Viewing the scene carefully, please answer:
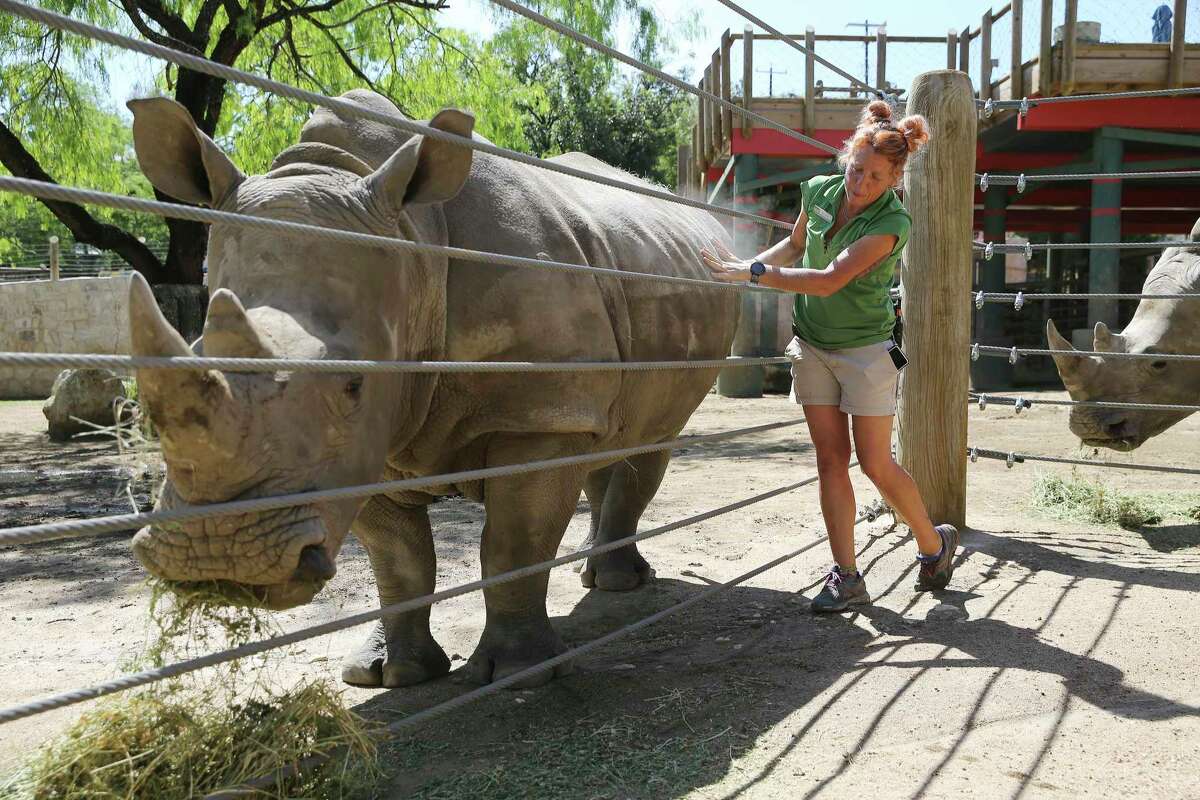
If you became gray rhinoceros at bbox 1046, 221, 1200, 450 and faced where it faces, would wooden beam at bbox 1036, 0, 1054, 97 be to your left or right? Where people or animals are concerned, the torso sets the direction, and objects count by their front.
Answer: on your right

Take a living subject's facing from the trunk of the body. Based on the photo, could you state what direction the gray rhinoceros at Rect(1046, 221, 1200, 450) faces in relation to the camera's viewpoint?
facing to the left of the viewer

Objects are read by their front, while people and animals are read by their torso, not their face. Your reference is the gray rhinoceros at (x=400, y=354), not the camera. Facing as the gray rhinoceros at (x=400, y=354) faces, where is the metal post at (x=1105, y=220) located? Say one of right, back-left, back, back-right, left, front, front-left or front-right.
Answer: back

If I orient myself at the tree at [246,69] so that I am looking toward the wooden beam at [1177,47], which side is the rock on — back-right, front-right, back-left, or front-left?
back-right

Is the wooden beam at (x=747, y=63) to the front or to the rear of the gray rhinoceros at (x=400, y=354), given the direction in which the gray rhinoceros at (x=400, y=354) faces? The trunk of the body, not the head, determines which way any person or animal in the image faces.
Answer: to the rear

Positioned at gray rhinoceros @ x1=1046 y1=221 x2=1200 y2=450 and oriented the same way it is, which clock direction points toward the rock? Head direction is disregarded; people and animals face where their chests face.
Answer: The rock is roughly at 12 o'clock from the gray rhinoceros.

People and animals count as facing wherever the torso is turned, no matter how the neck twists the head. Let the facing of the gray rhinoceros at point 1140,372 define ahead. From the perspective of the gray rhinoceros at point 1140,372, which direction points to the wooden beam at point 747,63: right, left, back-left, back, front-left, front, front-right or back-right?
front-right

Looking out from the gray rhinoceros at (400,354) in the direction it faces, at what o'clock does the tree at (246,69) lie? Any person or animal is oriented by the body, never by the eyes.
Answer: The tree is roughly at 4 o'clock from the gray rhinoceros.

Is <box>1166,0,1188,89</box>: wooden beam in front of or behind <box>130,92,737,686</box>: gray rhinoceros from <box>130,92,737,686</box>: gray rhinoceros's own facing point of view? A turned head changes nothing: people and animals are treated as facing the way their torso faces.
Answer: behind

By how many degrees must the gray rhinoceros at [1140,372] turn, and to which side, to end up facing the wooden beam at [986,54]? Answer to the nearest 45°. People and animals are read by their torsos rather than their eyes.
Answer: approximately 90° to its right

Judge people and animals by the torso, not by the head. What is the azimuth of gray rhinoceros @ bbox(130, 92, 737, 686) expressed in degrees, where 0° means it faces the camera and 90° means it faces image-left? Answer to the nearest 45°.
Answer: approximately 45°

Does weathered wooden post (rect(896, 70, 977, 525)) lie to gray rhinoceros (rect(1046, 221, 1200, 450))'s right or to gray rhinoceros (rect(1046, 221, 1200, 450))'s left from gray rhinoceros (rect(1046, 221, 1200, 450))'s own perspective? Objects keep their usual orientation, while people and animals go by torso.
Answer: on its left

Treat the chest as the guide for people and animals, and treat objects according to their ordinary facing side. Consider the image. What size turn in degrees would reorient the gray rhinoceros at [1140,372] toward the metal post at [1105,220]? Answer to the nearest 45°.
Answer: approximately 90° to its right

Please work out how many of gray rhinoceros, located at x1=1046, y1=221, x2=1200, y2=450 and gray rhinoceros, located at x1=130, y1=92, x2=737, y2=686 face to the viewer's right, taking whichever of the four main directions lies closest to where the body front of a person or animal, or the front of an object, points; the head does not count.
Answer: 0
